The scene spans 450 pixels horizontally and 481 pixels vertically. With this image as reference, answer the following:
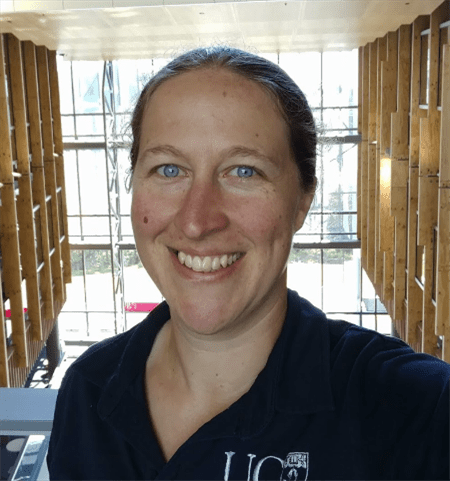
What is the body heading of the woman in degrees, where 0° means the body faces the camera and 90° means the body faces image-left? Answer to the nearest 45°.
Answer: approximately 45°

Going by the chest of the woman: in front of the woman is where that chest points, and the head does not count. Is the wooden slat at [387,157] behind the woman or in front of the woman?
behind

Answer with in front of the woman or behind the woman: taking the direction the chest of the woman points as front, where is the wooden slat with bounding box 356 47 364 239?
behind

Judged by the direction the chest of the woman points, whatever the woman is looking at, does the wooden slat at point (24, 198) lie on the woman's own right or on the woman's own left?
on the woman's own right

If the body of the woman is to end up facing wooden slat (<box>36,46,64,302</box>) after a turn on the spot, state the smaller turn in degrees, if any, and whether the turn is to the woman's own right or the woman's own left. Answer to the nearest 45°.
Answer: approximately 135° to the woman's own right
